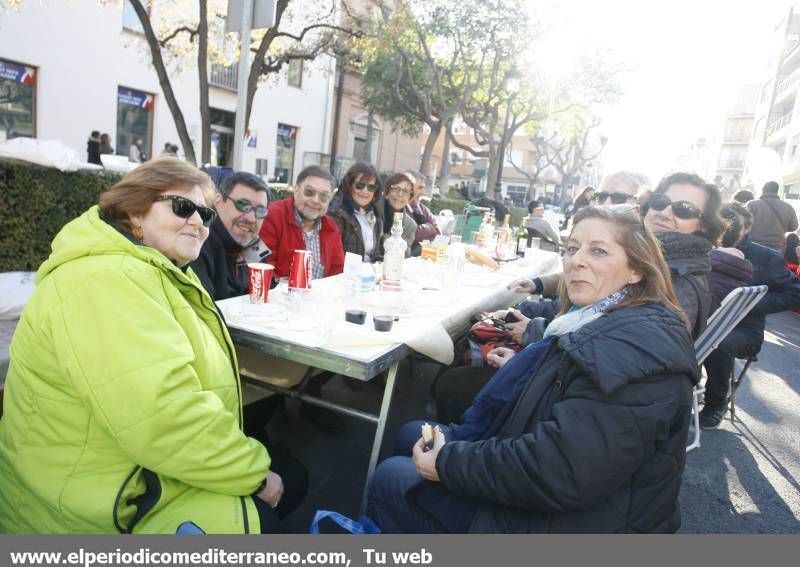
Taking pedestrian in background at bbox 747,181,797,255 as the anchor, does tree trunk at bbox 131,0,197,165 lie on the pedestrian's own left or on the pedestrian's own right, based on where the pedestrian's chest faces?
on the pedestrian's own left

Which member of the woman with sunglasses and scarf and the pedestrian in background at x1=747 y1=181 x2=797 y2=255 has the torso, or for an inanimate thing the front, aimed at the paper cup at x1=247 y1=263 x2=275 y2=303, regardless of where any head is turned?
the woman with sunglasses and scarf

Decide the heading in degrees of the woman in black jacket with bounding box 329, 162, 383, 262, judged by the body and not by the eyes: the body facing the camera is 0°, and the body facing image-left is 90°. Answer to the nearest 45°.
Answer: approximately 315°

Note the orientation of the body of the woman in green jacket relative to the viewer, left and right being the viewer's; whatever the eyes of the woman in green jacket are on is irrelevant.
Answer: facing to the right of the viewer

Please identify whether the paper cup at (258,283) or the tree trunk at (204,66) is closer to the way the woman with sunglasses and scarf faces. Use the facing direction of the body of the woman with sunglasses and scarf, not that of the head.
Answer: the paper cup

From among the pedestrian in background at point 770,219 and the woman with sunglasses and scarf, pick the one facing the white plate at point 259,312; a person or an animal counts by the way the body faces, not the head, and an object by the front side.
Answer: the woman with sunglasses and scarf

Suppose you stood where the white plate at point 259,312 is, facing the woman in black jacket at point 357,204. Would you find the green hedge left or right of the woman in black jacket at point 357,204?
left

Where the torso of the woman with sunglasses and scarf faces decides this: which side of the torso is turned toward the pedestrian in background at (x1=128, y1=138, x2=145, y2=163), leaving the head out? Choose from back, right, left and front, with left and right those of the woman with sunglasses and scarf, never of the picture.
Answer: right

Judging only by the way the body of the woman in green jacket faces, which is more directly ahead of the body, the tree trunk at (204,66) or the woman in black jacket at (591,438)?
the woman in black jacket

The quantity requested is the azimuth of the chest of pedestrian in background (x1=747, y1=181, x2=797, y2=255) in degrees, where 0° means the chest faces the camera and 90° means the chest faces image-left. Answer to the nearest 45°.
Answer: approximately 180°

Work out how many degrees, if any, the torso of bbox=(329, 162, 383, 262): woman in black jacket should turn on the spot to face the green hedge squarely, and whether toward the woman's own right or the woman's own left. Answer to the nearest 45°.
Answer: approximately 135° to the woman's own right
